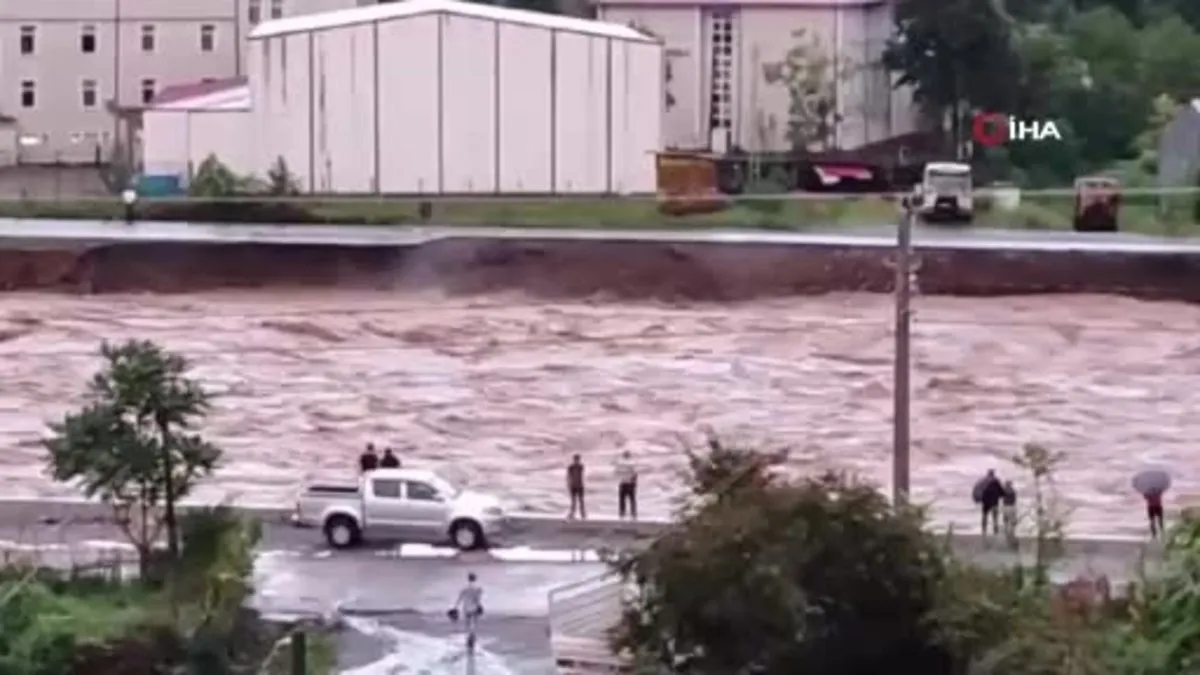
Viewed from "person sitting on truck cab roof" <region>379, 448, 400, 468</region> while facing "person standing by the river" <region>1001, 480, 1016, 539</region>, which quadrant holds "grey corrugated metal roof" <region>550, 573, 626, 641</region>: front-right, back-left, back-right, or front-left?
front-right

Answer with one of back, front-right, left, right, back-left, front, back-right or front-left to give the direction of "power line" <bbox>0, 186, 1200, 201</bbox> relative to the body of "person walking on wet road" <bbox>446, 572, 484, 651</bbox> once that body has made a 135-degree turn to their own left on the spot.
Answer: back-right

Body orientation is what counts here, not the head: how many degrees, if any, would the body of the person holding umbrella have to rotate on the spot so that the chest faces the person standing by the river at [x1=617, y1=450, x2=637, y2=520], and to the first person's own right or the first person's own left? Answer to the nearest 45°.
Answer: approximately 90° to the first person's own left

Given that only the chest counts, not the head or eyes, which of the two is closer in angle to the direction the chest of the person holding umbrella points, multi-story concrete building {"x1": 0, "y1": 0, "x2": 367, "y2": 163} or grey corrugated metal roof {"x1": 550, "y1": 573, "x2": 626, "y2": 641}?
the multi-story concrete building

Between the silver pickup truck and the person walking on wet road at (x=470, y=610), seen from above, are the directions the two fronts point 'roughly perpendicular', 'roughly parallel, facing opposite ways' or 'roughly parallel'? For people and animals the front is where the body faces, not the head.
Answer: roughly perpendicular

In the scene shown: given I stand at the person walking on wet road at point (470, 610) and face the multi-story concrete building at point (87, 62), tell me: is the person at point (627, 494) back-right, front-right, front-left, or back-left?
front-right

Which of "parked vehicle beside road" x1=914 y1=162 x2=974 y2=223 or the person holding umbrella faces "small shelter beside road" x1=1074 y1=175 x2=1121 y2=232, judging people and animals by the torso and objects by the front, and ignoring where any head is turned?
the person holding umbrella

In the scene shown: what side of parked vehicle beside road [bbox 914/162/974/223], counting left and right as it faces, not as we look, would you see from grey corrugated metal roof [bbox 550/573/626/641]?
front

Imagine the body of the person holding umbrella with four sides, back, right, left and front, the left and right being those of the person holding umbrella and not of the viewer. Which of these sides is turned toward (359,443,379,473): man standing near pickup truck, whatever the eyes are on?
left

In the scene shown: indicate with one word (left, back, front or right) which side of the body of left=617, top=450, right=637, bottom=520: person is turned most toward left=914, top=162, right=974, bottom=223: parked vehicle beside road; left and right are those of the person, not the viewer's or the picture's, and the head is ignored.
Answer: front

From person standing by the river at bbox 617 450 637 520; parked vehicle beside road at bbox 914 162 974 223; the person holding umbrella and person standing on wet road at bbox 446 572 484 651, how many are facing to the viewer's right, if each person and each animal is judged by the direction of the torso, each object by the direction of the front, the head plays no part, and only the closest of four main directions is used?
0

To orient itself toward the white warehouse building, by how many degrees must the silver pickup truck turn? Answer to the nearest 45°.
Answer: approximately 90° to its left

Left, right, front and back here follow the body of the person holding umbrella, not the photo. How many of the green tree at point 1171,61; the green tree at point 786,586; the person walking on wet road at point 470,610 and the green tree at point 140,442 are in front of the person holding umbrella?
1

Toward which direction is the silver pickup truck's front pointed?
to the viewer's right

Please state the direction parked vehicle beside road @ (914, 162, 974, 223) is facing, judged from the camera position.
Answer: facing the viewer

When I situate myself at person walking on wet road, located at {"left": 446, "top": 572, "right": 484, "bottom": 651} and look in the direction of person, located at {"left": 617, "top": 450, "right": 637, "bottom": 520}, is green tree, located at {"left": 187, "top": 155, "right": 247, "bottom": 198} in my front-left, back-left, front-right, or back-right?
front-left

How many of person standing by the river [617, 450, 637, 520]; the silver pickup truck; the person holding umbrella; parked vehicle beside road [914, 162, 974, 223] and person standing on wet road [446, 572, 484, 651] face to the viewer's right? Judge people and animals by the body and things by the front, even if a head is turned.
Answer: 1

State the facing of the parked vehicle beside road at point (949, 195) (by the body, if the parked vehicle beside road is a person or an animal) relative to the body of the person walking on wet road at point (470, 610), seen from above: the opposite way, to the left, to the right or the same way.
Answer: the opposite way

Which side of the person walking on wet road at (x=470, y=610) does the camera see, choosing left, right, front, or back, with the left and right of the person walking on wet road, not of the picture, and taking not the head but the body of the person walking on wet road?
back

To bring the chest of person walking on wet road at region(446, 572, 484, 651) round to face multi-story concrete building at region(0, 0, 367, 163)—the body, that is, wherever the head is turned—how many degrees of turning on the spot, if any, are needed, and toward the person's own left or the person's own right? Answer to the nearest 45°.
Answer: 0° — they already face it
